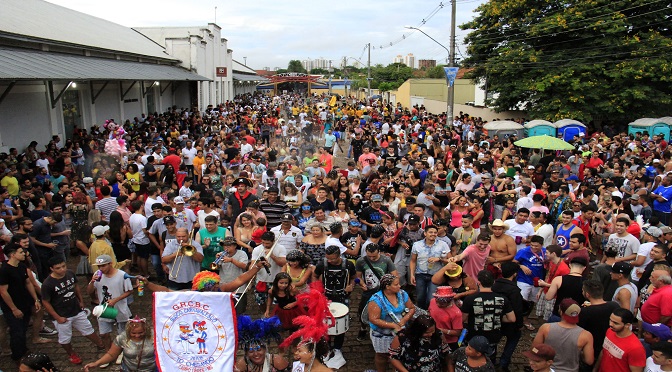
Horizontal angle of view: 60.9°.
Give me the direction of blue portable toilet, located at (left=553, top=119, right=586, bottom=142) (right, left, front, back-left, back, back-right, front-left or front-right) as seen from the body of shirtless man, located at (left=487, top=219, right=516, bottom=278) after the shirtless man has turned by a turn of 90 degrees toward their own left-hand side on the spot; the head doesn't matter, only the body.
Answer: back-left

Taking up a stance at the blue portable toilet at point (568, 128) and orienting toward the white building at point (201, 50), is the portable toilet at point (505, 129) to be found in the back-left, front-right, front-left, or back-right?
front-left

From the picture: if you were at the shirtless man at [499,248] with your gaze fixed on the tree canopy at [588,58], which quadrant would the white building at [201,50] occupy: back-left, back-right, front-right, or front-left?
front-left

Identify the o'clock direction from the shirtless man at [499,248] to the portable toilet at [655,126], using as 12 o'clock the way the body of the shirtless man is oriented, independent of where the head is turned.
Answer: The portable toilet is roughly at 7 o'clock from the shirtless man.

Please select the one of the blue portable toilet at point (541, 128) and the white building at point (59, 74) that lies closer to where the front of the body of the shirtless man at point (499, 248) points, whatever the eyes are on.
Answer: the white building

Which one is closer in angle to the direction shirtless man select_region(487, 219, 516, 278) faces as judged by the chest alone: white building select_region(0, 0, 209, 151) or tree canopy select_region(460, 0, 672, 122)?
the white building

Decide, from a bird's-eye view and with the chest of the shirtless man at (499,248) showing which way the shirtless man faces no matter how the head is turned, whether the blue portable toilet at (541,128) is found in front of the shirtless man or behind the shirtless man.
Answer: behind

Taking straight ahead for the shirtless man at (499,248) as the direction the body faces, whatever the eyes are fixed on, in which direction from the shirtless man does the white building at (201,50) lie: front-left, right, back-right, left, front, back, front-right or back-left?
right

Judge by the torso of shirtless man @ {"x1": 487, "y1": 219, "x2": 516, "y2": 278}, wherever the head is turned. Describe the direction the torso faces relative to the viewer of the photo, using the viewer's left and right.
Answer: facing the viewer and to the left of the viewer

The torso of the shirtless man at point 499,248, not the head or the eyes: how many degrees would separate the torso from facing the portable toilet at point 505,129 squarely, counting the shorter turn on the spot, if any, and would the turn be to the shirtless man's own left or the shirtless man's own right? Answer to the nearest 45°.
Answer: approximately 135° to the shirtless man's own right

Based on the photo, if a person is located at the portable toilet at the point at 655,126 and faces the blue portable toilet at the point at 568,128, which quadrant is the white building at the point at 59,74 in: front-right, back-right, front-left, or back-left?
front-left
